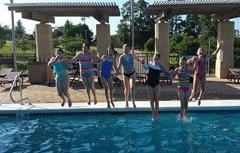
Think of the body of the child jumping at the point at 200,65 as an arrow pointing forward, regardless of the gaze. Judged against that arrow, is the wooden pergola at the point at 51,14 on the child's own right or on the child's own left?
on the child's own right

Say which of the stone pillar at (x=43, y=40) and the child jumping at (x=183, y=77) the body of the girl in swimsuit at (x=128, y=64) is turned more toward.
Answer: the child jumping

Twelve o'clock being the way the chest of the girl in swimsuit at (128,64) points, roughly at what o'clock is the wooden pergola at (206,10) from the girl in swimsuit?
The wooden pergola is roughly at 7 o'clock from the girl in swimsuit.

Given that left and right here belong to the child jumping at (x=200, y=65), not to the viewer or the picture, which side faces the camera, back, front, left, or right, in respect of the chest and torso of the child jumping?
front

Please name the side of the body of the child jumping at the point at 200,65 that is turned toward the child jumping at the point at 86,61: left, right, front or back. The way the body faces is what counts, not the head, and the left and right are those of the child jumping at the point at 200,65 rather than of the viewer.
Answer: right

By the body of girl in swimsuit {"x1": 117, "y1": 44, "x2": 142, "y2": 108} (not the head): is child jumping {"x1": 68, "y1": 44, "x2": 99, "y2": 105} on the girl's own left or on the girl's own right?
on the girl's own right

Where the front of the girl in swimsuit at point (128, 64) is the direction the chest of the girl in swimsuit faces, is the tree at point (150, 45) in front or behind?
behind

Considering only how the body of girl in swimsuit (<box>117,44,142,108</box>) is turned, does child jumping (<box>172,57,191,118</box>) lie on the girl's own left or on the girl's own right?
on the girl's own left

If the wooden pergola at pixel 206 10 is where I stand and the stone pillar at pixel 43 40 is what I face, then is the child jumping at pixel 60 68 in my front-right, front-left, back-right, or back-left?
front-left

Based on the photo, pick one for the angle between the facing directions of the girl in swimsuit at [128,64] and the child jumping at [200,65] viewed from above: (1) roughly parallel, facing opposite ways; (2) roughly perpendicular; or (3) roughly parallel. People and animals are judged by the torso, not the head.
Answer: roughly parallel

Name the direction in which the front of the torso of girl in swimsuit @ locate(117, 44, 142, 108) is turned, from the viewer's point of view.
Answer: toward the camera

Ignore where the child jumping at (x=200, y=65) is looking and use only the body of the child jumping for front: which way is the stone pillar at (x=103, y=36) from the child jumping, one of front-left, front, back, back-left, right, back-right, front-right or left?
back-right

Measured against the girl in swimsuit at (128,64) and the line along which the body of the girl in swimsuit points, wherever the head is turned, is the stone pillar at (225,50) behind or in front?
behind
